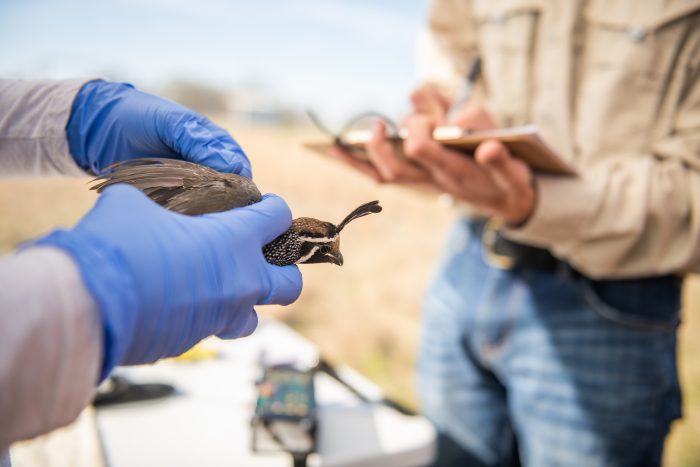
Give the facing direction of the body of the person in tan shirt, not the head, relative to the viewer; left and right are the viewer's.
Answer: facing the viewer and to the left of the viewer

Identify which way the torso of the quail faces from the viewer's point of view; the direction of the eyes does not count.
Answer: to the viewer's right
